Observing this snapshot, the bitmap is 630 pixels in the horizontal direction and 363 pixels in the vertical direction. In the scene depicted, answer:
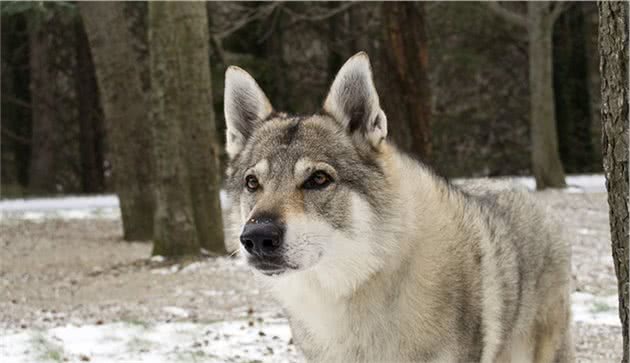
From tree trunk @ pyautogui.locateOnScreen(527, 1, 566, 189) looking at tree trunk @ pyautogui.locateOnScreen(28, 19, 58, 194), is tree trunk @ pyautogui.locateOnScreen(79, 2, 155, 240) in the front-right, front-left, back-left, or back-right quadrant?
front-left

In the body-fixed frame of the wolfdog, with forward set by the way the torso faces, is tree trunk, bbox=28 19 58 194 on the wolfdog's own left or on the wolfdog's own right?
on the wolfdog's own right

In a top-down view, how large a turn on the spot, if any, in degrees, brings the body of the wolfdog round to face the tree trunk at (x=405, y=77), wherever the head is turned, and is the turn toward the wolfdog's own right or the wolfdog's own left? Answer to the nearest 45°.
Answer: approximately 135° to the wolfdog's own right

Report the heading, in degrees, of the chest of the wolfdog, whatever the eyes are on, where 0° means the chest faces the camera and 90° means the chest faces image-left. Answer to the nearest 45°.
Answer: approximately 45°

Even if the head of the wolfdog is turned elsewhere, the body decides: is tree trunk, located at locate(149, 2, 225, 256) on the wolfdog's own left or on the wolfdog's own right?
on the wolfdog's own right

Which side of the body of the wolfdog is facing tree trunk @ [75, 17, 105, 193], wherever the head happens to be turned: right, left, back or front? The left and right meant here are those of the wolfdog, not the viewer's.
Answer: right

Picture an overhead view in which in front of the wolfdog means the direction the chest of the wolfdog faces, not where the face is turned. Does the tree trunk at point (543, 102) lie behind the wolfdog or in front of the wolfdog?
behind

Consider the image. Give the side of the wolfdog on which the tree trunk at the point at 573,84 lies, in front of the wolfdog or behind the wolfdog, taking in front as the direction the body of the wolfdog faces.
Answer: behind
